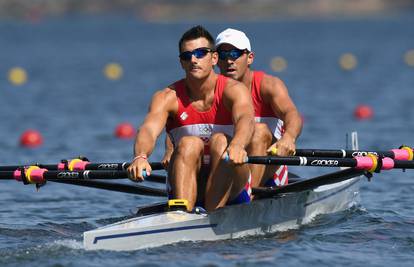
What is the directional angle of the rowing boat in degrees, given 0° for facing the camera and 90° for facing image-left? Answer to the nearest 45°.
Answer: approximately 225°

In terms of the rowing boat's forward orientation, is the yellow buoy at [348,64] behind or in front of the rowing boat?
in front

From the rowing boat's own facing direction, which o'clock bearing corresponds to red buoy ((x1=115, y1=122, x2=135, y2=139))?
The red buoy is roughly at 10 o'clock from the rowing boat.
